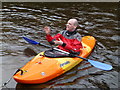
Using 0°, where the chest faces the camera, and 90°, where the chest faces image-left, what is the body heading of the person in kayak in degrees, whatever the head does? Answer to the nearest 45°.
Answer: approximately 45°

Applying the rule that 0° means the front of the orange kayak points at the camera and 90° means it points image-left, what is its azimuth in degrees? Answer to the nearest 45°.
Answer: approximately 45°
